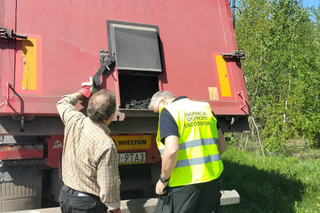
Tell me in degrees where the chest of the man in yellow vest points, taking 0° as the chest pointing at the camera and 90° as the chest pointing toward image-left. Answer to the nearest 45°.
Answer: approximately 135°

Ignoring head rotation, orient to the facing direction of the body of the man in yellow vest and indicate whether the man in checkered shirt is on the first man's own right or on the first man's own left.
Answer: on the first man's own left

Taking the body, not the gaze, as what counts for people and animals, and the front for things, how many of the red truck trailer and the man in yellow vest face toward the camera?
0

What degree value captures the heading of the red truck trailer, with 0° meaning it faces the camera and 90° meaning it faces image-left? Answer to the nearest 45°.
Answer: approximately 180°
